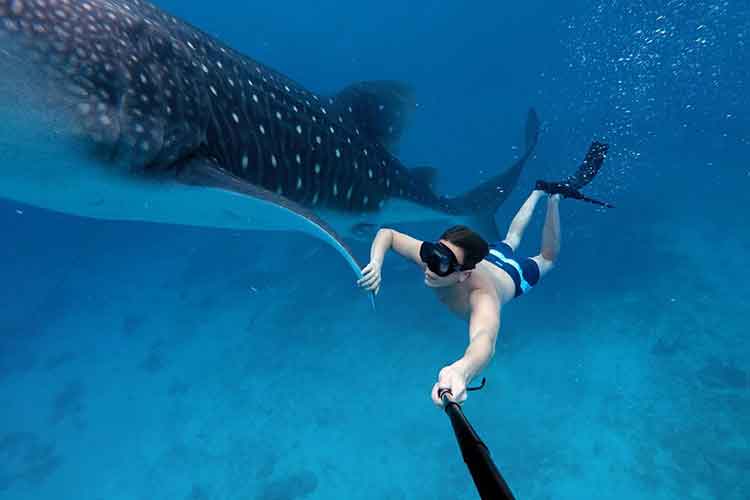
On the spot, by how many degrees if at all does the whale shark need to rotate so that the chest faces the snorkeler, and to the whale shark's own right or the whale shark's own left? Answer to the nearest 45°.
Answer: approximately 135° to the whale shark's own left

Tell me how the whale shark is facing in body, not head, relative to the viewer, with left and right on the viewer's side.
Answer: facing the viewer and to the left of the viewer
